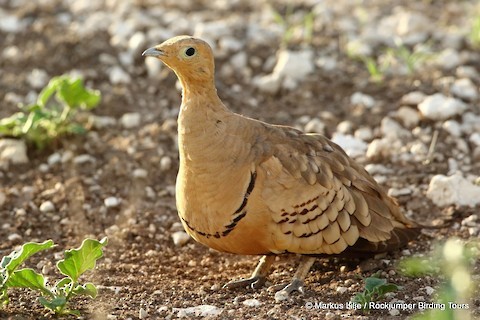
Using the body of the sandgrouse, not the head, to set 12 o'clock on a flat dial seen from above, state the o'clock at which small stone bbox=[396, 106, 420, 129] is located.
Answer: The small stone is roughly at 4 o'clock from the sandgrouse.

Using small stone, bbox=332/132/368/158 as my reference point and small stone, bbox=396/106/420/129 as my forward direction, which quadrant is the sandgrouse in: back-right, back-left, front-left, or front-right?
back-right

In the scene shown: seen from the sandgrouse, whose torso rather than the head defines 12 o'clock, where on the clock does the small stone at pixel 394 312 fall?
The small stone is roughly at 7 o'clock from the sandgrouse.

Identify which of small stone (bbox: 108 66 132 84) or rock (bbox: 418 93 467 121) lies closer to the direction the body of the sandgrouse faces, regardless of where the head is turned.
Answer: the small stone

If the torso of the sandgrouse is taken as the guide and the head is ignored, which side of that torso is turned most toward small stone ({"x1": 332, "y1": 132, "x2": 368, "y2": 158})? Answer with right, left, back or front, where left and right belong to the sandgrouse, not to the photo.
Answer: right

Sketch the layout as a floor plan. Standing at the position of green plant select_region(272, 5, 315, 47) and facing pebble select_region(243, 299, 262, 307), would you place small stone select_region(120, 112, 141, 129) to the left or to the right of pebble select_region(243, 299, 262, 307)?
right

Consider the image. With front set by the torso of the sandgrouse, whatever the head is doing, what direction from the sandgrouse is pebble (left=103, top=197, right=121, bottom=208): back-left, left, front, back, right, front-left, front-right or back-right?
front-right

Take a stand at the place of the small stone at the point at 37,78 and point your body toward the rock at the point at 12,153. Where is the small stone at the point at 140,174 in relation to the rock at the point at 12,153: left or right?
left

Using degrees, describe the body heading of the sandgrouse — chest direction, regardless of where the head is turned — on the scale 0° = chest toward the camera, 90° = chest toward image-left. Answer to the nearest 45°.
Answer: approximately 90°

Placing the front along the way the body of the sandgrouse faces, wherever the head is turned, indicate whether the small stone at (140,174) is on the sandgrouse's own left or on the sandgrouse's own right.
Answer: on the sandgrouse's own right

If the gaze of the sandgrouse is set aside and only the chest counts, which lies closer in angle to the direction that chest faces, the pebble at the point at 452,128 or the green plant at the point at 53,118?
the green plant
